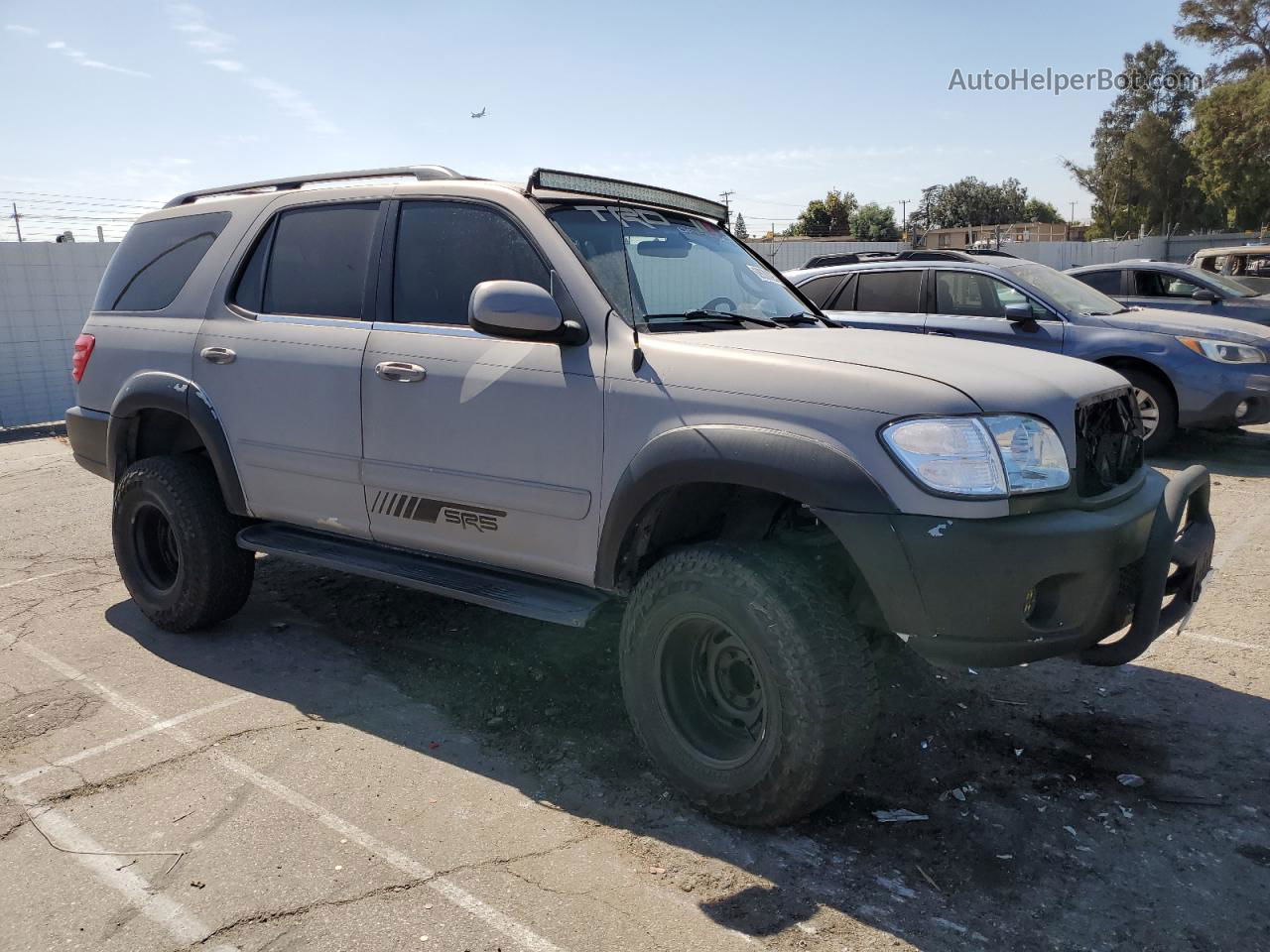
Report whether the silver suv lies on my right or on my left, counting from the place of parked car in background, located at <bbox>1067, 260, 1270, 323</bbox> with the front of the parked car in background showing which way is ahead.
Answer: on my right

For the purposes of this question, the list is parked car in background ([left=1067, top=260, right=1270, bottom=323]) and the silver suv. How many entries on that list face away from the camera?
0

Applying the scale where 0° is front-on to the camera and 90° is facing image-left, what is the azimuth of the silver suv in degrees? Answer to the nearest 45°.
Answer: approximately 315°

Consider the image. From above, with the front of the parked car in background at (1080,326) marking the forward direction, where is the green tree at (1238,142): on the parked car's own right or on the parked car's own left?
on the parked car's own left

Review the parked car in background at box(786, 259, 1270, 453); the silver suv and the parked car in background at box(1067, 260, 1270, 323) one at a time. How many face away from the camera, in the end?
0

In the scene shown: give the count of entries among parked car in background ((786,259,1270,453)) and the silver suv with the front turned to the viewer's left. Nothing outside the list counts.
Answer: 0

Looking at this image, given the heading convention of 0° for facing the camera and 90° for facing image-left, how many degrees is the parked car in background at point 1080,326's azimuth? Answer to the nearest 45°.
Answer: approximately 315°

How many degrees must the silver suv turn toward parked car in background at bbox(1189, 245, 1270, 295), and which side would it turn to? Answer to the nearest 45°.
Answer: approximately 90° to its left

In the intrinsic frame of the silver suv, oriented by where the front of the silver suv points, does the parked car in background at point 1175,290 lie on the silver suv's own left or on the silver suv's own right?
on the silver suv's own left
